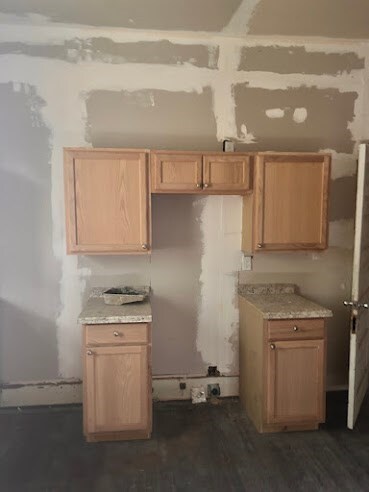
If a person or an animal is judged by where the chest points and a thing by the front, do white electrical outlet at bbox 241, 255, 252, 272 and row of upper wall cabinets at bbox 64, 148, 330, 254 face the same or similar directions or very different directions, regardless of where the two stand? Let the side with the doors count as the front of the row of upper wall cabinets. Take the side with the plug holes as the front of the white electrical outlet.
same or similar directions

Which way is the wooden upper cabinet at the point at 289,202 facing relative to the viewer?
toward the camera

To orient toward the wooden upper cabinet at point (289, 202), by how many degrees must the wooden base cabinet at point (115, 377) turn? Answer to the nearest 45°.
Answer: approximately 90° to its left

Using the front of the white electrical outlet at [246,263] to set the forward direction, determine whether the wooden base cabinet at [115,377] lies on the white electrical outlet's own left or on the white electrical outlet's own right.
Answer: on the white electrical outlet's own right

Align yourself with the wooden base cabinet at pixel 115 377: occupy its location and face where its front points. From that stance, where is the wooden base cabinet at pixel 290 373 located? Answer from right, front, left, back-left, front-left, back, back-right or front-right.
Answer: left

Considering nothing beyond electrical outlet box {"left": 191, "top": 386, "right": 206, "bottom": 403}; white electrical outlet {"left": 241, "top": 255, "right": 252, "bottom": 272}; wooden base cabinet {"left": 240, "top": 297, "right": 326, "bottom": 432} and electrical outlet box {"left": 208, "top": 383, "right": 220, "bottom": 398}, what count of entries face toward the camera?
4

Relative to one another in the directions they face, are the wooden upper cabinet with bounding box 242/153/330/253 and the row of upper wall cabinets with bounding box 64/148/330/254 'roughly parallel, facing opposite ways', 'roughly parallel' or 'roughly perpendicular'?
roughly parallel

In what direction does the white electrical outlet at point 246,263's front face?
toward the camera

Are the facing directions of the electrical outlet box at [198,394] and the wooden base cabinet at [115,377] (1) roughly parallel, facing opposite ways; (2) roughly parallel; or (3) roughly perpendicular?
roughly parallel

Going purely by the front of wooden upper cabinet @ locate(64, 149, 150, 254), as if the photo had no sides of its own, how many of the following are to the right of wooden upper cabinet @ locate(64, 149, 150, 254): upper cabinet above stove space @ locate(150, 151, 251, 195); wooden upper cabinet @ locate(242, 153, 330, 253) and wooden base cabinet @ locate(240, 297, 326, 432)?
0

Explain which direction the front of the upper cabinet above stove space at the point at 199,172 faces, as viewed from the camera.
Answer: facing the viewer

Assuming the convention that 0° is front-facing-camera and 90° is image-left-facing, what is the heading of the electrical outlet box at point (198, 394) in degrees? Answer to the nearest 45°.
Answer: approximately 0°

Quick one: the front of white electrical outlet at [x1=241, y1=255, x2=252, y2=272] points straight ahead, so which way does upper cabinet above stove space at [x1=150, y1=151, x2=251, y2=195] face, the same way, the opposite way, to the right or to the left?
the same way

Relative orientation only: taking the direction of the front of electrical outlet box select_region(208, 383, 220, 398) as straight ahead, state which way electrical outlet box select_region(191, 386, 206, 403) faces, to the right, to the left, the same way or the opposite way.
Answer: the same way
